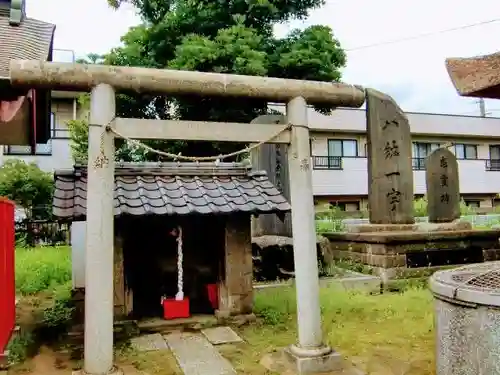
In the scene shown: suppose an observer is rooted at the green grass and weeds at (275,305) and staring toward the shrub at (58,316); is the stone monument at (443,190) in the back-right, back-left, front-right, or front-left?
back-right

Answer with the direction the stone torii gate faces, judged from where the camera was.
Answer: facing the viewer

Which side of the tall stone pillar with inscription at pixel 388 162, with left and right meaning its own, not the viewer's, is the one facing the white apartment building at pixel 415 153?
back

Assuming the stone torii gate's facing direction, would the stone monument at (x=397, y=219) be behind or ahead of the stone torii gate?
behind

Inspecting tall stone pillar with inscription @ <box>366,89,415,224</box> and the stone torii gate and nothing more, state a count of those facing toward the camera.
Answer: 2

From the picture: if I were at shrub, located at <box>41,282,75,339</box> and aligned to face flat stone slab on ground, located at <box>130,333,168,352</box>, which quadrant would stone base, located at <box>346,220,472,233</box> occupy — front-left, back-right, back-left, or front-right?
front-left

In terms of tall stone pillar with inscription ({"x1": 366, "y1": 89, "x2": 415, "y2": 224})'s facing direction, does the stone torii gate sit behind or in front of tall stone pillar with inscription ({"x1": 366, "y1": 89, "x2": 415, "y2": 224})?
in front

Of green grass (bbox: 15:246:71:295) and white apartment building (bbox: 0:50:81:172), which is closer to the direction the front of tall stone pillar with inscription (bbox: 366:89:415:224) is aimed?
the green grass

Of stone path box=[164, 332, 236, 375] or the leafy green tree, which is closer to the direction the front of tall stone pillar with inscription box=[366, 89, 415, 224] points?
the stone path

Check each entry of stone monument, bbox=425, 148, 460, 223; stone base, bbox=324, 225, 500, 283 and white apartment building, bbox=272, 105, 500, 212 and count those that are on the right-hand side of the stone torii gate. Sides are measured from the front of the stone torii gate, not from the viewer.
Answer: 0

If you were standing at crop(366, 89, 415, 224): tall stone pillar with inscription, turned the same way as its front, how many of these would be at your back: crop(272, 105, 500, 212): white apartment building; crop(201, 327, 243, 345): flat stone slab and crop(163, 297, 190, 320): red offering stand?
1

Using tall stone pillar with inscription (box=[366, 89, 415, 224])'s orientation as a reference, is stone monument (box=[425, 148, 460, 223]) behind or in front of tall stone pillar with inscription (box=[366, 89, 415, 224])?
behind

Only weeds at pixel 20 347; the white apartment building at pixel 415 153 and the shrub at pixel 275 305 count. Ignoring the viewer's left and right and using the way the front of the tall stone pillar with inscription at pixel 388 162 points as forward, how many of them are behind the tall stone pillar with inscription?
1

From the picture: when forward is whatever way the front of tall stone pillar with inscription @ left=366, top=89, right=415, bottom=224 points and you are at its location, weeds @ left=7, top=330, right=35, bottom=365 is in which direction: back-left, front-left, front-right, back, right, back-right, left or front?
front-right
